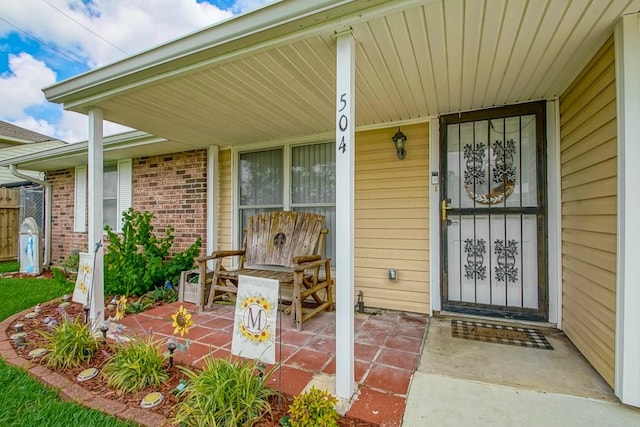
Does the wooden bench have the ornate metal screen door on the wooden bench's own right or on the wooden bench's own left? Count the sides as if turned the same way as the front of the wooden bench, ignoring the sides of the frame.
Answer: on the wooden bench's own left

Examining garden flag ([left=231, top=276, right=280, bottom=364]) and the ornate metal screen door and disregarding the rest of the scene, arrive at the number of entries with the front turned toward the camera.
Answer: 2

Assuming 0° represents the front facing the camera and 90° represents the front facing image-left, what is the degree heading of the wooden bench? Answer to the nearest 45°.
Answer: approximately 45°

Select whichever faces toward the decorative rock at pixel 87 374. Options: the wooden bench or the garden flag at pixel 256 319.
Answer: the wooden bench

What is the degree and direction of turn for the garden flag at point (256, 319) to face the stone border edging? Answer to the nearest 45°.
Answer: approximately 90° to its right

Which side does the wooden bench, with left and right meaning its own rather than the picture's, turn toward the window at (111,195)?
right

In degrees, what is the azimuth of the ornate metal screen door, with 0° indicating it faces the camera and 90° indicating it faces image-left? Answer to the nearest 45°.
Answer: approximately 0°

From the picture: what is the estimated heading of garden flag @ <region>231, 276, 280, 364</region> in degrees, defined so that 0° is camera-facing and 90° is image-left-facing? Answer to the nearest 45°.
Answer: approximately 0°

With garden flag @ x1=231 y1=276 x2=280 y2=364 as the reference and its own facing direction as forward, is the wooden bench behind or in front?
behind
